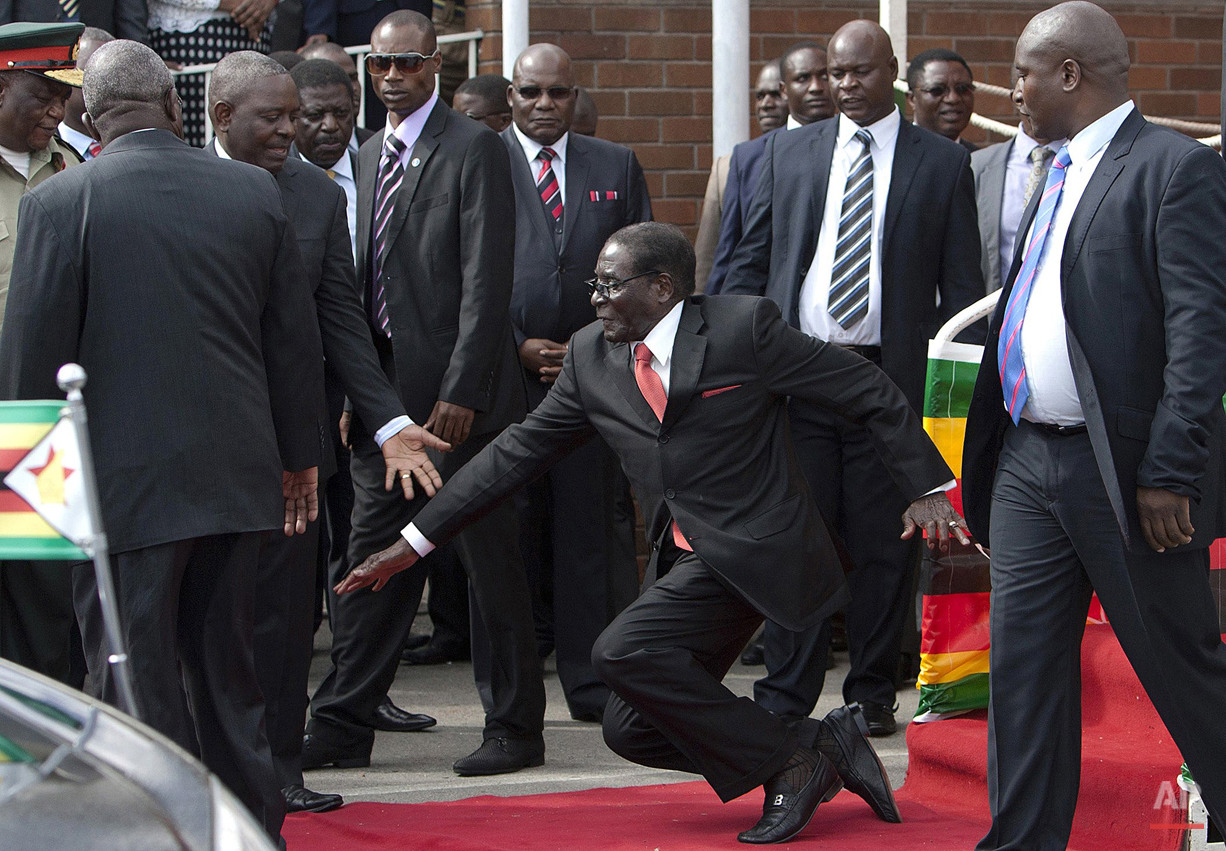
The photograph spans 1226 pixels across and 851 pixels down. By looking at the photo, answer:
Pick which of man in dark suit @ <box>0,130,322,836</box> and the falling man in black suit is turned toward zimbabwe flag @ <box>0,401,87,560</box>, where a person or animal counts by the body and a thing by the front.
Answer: the falling man in black suit

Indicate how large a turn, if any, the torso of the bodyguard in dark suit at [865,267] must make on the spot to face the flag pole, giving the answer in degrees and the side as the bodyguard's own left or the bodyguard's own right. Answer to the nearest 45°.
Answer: approximately 45° to the bodyguard's own right

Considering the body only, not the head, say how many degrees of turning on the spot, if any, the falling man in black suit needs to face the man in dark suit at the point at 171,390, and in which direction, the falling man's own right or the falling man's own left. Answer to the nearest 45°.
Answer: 0° — they already face them

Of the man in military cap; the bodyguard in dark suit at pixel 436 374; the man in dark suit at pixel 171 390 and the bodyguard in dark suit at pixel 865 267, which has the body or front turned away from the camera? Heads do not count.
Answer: the man in dark suit at pixel 171 390

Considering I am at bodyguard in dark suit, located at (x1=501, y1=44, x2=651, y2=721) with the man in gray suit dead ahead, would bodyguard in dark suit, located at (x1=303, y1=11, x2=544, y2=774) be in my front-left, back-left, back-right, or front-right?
back-right

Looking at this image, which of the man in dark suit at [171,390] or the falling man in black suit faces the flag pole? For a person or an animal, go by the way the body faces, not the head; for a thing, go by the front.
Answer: the falling man in black suit

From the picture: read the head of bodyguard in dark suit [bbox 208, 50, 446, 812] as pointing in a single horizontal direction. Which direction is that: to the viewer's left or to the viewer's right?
to the viewer's right

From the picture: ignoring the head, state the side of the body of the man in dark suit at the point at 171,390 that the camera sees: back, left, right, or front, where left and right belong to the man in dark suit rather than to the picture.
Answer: back

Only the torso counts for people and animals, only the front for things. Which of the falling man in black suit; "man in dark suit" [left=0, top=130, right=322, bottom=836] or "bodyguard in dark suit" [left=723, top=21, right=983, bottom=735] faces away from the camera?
"man in dark suit" [left=0, top=130, right=322, bottom=836]

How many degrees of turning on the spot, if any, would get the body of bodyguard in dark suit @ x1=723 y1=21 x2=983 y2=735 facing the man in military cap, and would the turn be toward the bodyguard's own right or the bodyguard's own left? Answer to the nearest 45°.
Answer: approximately 45° to the bodyguard's own right

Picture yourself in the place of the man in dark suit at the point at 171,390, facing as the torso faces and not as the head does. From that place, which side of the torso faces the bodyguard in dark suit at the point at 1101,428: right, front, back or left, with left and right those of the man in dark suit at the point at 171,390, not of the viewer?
right

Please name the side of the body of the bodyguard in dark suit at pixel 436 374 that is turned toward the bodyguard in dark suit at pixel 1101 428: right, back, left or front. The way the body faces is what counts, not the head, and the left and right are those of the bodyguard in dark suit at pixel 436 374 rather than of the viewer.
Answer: left

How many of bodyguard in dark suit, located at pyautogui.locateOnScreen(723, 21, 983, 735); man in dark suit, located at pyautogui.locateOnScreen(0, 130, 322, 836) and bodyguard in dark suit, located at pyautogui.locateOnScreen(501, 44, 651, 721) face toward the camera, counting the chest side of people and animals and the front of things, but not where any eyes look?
2
